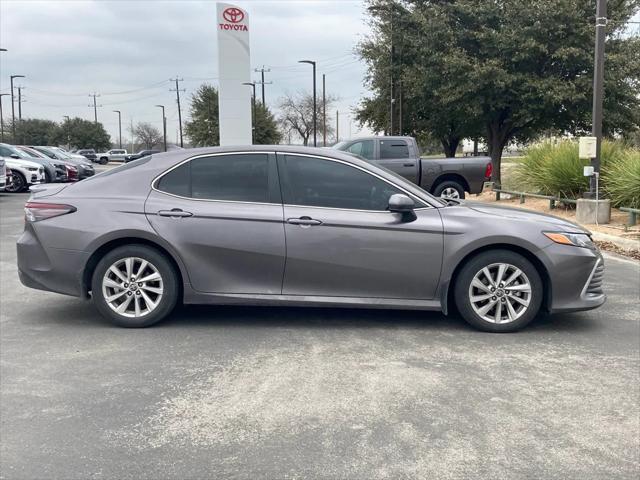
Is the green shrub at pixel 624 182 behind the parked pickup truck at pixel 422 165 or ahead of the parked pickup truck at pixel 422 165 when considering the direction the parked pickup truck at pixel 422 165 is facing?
behind

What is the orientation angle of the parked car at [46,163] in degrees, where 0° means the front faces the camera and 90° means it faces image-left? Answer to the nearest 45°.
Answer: approximately 315°

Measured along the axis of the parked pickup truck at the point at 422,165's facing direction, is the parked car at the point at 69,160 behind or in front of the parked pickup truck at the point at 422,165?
in front

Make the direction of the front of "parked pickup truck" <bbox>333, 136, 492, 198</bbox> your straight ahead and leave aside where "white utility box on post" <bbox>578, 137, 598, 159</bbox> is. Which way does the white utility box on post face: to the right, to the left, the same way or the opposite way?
to the left

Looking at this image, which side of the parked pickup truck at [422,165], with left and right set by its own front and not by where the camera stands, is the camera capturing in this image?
left

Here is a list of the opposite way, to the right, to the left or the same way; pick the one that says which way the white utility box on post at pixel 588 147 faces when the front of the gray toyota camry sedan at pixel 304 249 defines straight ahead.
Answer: to the right

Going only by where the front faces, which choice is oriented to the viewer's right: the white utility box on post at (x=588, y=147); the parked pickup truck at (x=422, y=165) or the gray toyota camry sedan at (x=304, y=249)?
the gray toyota camry sedan

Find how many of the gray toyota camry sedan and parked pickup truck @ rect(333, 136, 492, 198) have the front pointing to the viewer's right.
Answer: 1

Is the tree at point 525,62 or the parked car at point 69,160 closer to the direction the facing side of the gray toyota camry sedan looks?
the tree

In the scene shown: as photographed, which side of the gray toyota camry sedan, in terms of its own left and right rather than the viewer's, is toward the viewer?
right

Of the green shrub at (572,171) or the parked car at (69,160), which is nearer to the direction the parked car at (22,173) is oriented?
the green shrub
